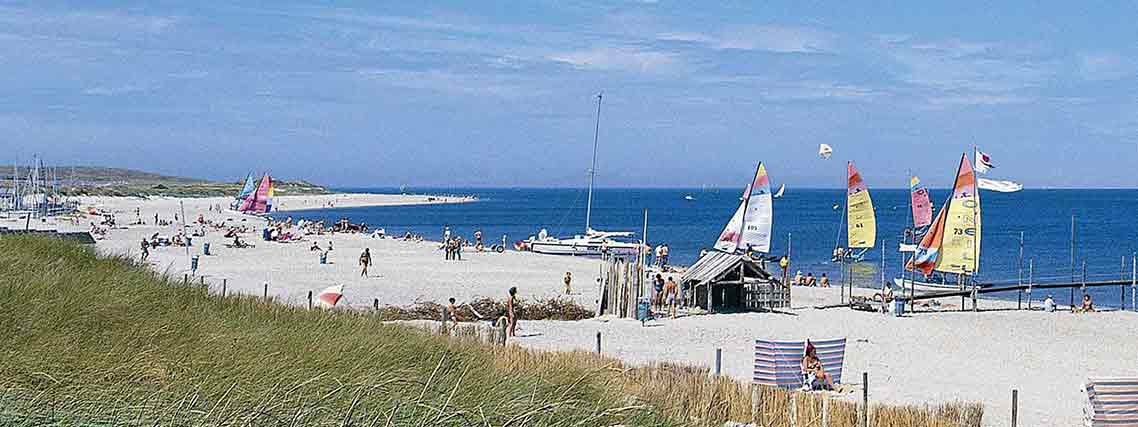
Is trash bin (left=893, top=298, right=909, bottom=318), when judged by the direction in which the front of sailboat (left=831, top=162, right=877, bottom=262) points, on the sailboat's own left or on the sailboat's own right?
on the sailboat's own left

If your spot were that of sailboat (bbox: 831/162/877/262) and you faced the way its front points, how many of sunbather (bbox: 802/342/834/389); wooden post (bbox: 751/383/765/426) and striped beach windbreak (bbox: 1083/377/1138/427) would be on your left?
3

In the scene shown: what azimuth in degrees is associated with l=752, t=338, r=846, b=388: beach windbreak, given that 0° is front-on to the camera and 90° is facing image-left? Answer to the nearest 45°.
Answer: approximately 0°

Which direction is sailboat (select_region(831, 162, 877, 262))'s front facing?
to the viewer's left

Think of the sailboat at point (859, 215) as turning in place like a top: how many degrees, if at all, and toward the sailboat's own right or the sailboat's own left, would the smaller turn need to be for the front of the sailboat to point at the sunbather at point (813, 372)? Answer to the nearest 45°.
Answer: approximately 90° to the sailboat's own left

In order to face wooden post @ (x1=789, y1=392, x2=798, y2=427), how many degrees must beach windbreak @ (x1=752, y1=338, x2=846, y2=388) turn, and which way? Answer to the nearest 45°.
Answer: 0° — it already faces it

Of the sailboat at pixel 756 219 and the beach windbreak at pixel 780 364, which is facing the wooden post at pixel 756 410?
the beach windbreak

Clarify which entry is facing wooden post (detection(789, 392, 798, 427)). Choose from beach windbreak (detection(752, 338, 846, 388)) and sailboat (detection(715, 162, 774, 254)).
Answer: the beach windbreak
